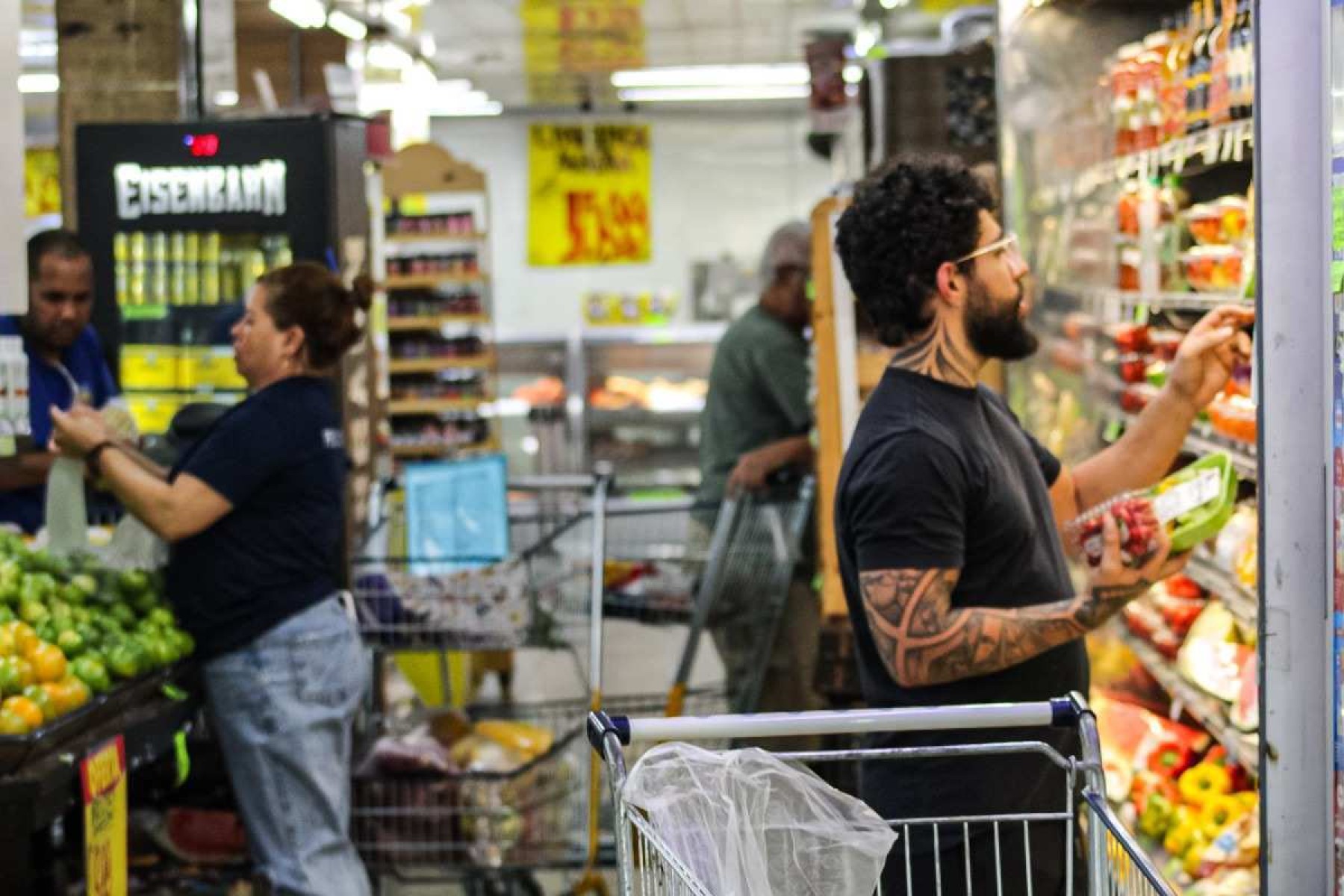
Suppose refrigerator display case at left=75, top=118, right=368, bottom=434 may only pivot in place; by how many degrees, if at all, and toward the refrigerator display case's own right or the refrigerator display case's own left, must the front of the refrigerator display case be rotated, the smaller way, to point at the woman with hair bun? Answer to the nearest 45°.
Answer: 0° — it already faces them

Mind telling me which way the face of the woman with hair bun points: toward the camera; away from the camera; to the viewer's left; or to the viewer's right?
to the viewer's left

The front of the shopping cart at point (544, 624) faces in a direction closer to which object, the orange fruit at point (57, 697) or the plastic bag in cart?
the orange fruit

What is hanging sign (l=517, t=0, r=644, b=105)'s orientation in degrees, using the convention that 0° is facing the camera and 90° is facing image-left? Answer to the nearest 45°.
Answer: approximately 0°

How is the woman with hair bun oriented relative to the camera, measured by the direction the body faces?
to the viewer's left

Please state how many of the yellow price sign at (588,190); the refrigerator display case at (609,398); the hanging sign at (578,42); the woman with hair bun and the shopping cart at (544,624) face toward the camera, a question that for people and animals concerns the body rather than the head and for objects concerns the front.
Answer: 3

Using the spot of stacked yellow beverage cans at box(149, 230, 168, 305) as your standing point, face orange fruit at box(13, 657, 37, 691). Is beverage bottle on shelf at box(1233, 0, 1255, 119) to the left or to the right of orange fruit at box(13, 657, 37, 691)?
left

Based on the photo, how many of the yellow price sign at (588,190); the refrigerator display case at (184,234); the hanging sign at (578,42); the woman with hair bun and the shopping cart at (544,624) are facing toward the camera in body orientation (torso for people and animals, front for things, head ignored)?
3

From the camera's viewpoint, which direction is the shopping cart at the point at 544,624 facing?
to the viewer's left

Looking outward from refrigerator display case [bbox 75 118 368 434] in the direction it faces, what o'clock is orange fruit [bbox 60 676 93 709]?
The orange fruit is roughly at 12 o'clock from the refrigerator display case.

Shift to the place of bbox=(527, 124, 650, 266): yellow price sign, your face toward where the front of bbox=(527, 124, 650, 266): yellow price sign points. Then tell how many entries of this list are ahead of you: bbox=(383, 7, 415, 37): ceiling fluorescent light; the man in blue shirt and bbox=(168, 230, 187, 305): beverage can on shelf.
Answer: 3
